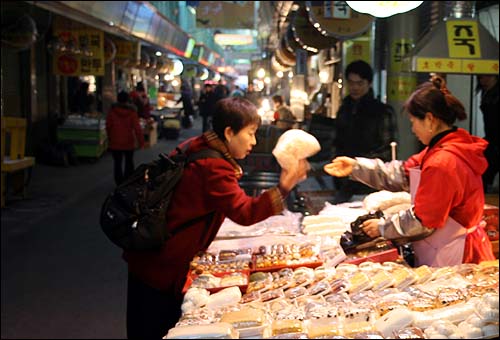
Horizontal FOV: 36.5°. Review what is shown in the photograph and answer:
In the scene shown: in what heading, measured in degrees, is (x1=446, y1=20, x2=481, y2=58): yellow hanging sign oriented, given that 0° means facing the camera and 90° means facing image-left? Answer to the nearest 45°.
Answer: approximately 0°

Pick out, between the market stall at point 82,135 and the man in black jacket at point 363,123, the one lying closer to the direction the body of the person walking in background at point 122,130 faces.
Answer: the market stall

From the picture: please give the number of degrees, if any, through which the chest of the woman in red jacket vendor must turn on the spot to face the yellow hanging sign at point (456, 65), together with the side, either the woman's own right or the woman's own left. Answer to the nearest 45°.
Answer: approximately 90° to the woman's own right

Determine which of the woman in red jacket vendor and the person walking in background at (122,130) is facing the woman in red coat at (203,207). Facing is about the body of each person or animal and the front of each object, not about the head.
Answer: the woman in red jacket vendor

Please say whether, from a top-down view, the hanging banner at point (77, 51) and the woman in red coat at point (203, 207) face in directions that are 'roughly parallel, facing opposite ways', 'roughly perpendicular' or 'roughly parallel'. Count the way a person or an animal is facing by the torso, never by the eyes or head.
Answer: roughly perpendicular

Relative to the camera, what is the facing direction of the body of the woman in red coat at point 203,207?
to the viewer's right

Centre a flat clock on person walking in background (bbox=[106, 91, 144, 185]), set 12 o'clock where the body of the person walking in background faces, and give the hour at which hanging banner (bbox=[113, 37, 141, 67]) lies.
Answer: The hanging banner is roughly at 12 o'clock from the person walking in background.

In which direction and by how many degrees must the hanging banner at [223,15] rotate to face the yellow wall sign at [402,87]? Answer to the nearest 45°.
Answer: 0° — it already faces it

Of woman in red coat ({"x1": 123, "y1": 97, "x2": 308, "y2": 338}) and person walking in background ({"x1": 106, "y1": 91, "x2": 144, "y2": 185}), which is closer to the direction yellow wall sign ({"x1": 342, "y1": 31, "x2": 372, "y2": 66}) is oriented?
the woman in red coat

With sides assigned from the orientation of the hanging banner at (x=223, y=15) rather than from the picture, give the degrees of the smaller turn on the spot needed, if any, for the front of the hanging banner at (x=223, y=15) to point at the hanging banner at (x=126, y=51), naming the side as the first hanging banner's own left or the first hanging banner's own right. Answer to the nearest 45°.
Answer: approximately 90° to the first hanging banner's own right

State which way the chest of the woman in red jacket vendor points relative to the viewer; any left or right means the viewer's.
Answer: facing to the left of the viewer

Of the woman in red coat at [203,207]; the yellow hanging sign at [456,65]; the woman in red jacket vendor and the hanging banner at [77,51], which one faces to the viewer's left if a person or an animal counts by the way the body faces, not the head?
the woman in red jacket vendor

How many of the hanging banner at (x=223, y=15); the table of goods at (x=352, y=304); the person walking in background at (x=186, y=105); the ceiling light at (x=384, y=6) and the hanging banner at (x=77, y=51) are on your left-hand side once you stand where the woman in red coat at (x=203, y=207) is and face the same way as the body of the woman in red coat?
3

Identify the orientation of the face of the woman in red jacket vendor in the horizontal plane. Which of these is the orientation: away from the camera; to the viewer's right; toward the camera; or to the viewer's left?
to the viewer's left
